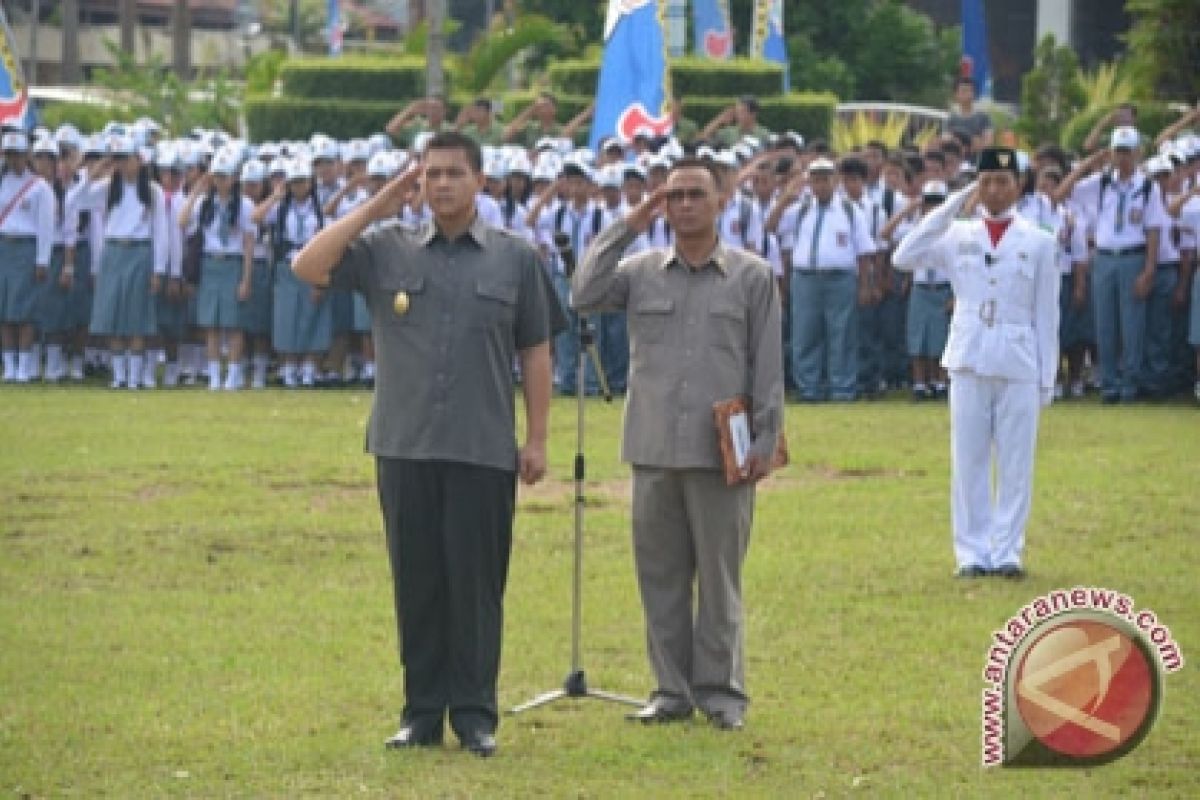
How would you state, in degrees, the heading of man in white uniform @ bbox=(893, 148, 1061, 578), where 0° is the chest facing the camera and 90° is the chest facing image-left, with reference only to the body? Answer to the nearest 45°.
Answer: approximately 0°

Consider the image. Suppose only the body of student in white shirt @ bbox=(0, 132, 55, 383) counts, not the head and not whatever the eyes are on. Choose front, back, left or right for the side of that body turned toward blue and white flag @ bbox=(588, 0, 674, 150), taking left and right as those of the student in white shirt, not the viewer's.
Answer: back

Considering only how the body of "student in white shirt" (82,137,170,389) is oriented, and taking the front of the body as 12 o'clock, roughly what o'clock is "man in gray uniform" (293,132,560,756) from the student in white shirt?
The man in gray uniform is roughly at 12 o'clock from the student in white shirt.

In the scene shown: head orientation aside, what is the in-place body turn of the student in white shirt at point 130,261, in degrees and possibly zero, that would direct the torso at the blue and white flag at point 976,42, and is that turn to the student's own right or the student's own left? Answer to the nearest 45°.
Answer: approximately 135° to the student's own left

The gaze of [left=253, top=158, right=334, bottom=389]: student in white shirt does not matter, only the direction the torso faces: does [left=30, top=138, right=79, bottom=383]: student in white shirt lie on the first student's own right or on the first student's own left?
on the first student's own right

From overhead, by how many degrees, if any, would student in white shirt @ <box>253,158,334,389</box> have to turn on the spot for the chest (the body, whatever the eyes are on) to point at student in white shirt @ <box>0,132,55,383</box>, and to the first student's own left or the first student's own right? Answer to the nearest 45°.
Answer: approximately 90° to the first student's own right

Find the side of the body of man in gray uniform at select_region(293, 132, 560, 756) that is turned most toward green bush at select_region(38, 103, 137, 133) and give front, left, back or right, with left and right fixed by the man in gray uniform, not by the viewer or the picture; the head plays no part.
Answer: back
